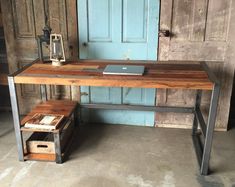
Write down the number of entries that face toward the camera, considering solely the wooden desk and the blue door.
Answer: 2

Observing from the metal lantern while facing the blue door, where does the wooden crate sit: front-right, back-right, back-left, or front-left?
back-right

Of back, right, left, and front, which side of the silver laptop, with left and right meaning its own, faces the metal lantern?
right

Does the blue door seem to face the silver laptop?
yes

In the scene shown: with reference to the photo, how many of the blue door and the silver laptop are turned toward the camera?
2

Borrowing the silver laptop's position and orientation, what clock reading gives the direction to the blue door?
The blue door is roughly at 6 o'clock from the silver laptop.

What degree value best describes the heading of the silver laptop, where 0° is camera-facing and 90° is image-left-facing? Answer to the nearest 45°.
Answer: approximately 0°

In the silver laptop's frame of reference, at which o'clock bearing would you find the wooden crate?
The wooden crate is roughly at 3 o'clock from the silver laptop.
